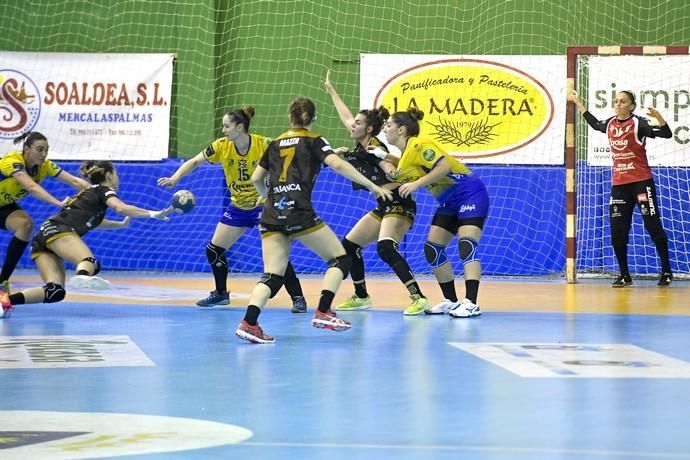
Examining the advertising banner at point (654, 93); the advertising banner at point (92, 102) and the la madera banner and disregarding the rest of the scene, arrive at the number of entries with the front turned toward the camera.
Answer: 3

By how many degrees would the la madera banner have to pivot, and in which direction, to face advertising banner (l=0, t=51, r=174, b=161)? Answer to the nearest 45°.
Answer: approximately 90° to its right

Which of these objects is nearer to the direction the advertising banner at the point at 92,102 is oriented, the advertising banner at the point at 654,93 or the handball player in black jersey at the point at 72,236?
the handball player in black jersey

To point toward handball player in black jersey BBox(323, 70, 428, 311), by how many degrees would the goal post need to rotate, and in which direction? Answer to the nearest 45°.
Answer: approximately 45° to its right

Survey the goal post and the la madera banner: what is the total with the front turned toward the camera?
2

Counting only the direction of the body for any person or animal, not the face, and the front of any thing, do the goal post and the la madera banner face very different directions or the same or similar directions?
same or similar directions

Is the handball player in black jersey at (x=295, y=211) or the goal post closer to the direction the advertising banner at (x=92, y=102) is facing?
the handball player in black jersey

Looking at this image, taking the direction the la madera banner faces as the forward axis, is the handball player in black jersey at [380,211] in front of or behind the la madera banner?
in front

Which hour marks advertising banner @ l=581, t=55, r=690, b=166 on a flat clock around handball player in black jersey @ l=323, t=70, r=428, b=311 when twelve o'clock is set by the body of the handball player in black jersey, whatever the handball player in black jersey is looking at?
The advertising banner is roughly at 6 o'clock from the handball player in black jersey.

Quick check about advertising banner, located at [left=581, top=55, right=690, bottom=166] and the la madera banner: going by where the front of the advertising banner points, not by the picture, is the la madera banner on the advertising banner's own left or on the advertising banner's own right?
on the advertising banner's own right

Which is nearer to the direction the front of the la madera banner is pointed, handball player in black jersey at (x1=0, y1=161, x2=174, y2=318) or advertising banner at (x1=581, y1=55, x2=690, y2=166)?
the handball player in black jersey

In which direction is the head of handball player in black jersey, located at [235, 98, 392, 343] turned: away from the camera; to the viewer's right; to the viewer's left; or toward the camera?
away from the camera

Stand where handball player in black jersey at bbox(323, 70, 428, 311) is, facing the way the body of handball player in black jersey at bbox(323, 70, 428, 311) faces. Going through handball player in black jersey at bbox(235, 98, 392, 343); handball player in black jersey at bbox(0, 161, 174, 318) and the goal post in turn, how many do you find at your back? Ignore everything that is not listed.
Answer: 1

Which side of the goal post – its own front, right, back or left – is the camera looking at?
front

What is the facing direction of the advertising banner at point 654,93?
toward the camera

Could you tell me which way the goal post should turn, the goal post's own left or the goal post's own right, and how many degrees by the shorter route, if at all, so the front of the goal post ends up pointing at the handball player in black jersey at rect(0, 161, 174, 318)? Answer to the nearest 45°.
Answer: approximately 45° to the goal post's own right

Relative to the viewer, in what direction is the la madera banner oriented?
toward the camera

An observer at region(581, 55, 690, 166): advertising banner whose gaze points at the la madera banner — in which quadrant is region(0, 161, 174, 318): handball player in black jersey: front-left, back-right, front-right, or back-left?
front-left

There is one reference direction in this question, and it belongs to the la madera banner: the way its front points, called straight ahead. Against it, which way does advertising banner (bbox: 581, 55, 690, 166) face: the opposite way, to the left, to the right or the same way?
the same way
